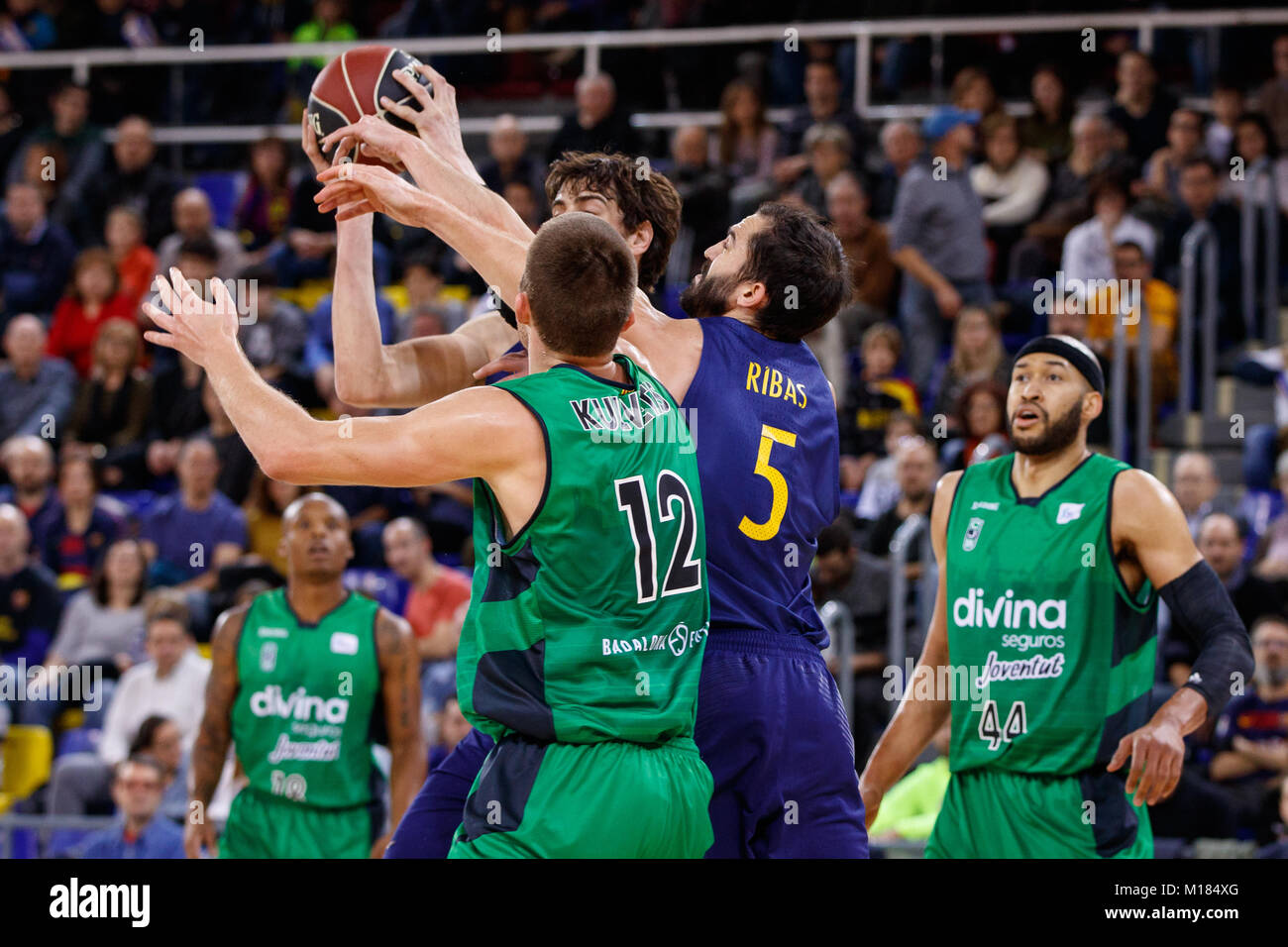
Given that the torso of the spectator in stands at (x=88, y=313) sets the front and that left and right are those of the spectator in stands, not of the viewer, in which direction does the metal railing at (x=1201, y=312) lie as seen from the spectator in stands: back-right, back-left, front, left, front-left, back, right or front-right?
front-left

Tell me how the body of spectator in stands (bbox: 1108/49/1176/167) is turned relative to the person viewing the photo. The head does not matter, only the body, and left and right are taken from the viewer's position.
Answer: facing the viewer

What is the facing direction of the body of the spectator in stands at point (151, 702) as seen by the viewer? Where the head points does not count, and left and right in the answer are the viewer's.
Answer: facing the viewer and to the left of the viewer

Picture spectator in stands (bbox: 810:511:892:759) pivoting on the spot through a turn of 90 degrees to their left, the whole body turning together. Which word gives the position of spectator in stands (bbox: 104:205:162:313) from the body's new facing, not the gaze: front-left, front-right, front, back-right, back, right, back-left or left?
back

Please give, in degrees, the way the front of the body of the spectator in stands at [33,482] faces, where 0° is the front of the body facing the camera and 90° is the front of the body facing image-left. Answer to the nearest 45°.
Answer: approximately 0°

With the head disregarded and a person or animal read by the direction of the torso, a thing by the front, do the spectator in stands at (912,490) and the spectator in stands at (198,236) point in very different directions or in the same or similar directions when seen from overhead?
same or similar directions

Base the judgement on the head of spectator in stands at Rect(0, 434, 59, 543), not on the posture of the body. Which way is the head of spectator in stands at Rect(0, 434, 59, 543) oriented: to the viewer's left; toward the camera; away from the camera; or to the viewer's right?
toward the camera

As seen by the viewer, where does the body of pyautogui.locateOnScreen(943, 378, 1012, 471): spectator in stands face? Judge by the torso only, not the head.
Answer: toward the camera

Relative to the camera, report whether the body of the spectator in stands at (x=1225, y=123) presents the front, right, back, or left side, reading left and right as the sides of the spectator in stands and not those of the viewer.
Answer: front

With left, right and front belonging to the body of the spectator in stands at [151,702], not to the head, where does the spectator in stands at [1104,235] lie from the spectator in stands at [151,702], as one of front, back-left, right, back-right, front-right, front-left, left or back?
back-left

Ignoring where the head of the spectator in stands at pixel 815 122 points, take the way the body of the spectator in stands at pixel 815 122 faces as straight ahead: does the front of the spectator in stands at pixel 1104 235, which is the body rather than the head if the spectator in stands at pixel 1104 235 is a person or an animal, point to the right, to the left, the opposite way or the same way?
the same way

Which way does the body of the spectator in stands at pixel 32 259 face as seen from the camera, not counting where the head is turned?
toward the camera

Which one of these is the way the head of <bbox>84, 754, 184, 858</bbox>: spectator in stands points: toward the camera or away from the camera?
toward the camera

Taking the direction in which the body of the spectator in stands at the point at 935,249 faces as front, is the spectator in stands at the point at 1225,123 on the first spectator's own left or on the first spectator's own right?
on the first spectator's own left

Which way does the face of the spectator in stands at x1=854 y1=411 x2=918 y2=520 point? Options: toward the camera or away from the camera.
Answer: toward the camera

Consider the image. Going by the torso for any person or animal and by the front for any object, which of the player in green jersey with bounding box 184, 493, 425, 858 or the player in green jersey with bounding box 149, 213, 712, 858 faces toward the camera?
the player in green jersey with bounding box 184, 493, 425, 858
